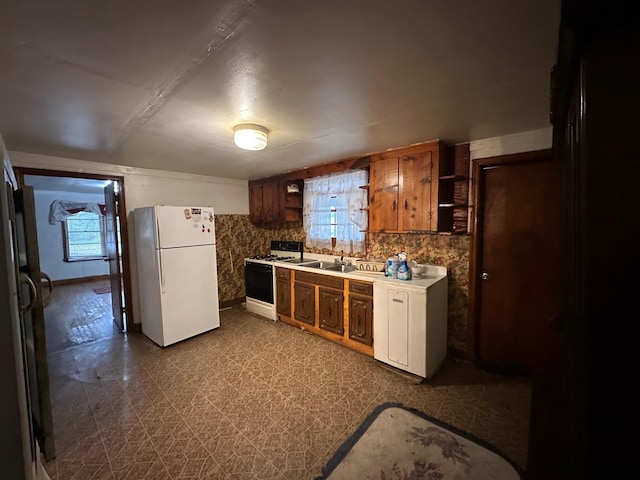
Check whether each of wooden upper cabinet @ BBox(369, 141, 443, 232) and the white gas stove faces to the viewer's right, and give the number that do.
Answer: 0

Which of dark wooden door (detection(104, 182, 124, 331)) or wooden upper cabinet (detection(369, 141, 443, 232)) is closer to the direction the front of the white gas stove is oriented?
the dark wooden door

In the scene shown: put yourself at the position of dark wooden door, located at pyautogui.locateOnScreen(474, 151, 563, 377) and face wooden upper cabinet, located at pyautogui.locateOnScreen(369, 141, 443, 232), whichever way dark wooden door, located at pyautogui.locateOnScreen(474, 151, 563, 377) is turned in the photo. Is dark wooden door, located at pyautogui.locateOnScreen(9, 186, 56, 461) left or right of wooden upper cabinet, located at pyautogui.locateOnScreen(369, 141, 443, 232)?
left

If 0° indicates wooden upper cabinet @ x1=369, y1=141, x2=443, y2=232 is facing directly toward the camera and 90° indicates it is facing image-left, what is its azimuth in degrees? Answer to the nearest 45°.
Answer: approximately 45°

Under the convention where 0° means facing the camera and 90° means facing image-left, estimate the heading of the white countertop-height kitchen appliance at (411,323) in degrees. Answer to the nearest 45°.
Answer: approximately 45°

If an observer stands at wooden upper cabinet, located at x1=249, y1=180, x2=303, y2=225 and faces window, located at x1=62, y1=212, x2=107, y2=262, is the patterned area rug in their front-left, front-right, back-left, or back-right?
back-left

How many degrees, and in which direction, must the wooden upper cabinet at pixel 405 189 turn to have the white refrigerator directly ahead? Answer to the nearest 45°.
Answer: approximately 45° to its right

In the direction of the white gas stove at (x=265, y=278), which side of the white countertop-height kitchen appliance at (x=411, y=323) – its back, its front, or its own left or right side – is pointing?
right

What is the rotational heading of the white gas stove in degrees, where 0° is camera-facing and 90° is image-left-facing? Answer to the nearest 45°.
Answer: approximately 45°

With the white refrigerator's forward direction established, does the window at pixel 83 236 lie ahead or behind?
behind

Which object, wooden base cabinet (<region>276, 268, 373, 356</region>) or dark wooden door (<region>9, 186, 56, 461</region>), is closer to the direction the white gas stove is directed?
the dark wooden door
